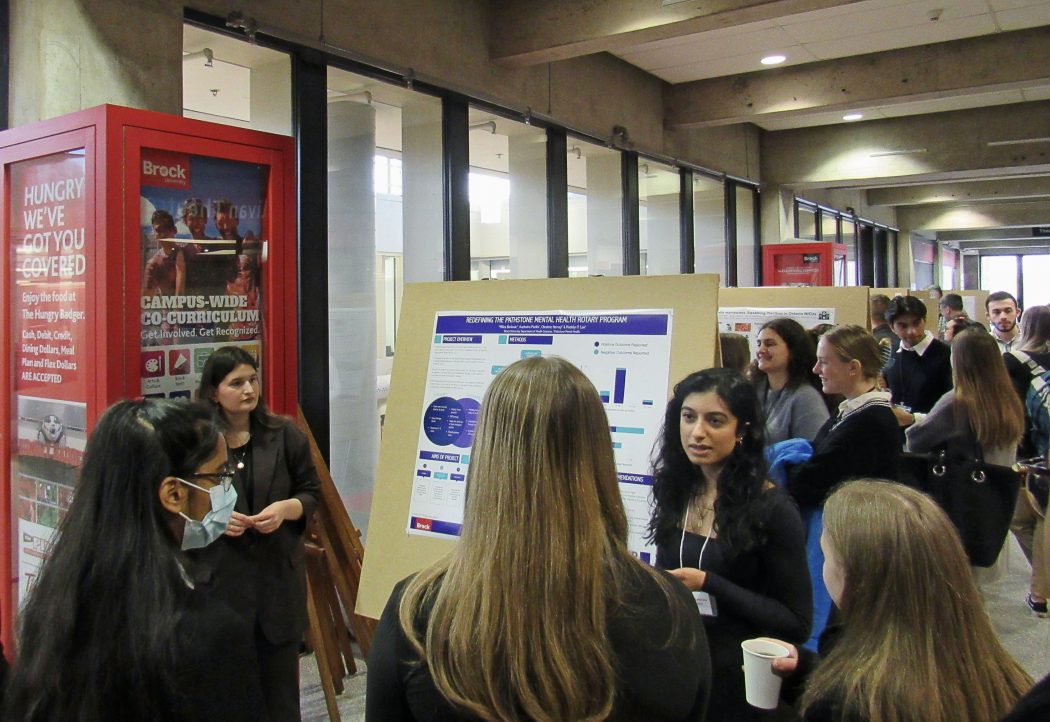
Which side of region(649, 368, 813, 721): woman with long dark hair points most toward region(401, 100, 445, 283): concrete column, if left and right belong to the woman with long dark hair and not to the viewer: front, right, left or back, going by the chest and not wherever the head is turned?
right

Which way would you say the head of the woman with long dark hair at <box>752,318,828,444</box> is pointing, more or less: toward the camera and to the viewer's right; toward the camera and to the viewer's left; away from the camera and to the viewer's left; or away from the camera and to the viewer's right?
toward the camera and to the viewer's left

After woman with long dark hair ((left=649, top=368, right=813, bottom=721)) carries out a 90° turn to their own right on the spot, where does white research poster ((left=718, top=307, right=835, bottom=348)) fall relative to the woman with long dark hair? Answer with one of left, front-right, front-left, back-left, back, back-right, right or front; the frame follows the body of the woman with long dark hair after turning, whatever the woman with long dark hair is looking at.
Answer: front-right

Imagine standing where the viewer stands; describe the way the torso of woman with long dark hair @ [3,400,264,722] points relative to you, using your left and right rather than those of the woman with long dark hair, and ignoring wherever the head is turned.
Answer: facing away from the viewer and to the right of the viewer

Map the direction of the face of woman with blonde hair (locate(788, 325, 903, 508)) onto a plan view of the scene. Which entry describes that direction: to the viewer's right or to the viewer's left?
to the viewer's left

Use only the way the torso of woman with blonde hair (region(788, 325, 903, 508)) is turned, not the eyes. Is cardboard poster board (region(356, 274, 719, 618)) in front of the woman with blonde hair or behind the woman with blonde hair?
in front

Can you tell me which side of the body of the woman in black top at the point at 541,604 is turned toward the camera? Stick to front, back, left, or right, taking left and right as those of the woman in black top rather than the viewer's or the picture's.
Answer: back
